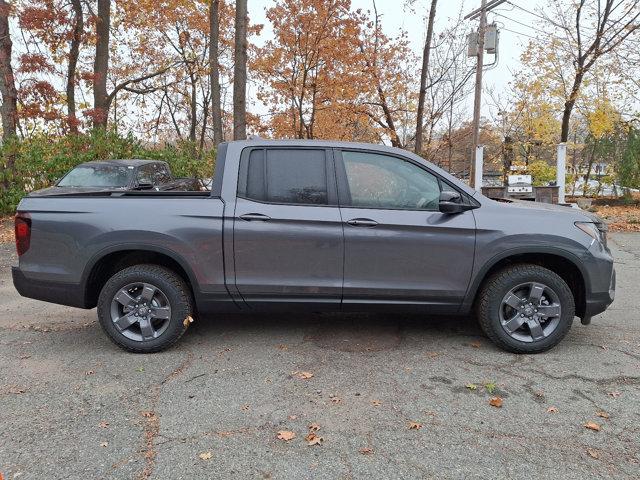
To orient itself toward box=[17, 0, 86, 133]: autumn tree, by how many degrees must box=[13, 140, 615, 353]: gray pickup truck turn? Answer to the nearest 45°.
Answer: approximately 135° to its left

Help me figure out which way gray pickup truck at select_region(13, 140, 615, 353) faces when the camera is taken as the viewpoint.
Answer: facing to the right of the viewer

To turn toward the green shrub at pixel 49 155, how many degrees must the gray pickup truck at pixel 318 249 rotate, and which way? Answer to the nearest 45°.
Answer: approximately 135° to its left

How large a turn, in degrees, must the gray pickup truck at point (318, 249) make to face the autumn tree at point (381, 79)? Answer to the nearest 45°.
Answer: approximately 90° to its left

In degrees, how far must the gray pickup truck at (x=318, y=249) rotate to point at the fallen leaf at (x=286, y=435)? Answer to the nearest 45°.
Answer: approximately 90° to its right

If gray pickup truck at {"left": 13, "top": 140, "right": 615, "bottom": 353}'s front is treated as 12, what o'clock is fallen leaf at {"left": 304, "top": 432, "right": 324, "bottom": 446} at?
The fallen leaf is roughly at 3 o'clock from the gray pickup truck.

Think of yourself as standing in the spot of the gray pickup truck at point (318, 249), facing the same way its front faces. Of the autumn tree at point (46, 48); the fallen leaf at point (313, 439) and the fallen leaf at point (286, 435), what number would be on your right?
2

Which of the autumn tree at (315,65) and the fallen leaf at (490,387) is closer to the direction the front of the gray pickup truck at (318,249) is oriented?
the fallen leaf

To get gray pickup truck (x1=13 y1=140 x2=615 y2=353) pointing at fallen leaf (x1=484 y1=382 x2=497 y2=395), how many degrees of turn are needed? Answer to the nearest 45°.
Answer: approximately 45° to its right

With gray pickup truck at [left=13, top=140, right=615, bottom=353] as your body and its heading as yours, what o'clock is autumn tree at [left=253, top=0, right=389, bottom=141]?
The autumn tree is roughly at 9 o'clock from the gray pickup truck.
